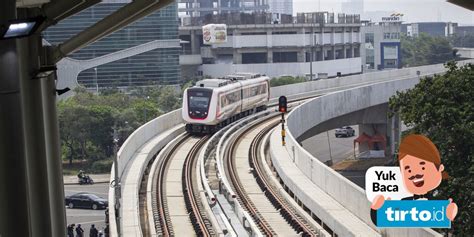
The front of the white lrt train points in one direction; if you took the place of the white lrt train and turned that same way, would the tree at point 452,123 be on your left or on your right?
on your left

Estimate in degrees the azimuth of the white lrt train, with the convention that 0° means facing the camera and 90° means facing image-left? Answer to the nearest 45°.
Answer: approximately 45°

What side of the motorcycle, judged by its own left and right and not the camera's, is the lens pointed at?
right
